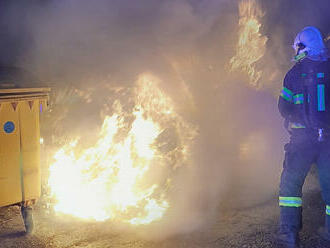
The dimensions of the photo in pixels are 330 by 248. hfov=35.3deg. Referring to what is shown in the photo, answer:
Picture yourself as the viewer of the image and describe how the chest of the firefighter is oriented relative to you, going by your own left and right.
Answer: facing away from the viewer and to the left of the viewer

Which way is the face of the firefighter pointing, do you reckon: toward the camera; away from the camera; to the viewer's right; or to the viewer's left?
to the viewer's left

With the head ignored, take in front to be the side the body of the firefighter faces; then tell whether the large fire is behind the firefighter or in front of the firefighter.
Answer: in front
